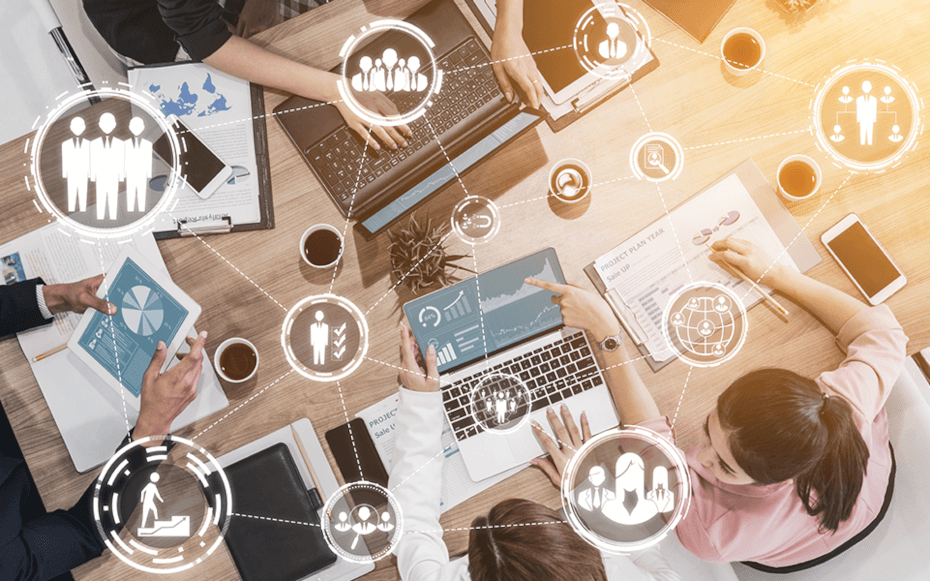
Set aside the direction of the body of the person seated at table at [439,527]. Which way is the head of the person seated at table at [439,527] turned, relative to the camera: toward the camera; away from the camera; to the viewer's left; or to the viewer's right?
away from the camera

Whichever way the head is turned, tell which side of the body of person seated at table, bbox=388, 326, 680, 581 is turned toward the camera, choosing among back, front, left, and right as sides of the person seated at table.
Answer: back

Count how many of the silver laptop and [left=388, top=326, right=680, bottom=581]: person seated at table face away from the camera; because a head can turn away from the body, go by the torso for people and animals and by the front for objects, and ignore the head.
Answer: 1

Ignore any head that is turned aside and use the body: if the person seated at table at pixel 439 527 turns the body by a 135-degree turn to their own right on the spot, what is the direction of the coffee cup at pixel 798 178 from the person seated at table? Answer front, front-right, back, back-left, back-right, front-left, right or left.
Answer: front-left

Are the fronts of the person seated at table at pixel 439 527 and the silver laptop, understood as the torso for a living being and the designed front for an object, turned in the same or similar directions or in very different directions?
very different directions

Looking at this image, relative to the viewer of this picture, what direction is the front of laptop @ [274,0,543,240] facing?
facing away from the viewer and to the left of the viewer

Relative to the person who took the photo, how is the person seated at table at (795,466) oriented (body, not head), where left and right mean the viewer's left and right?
facing away from the viewer and to the left of the viewer
